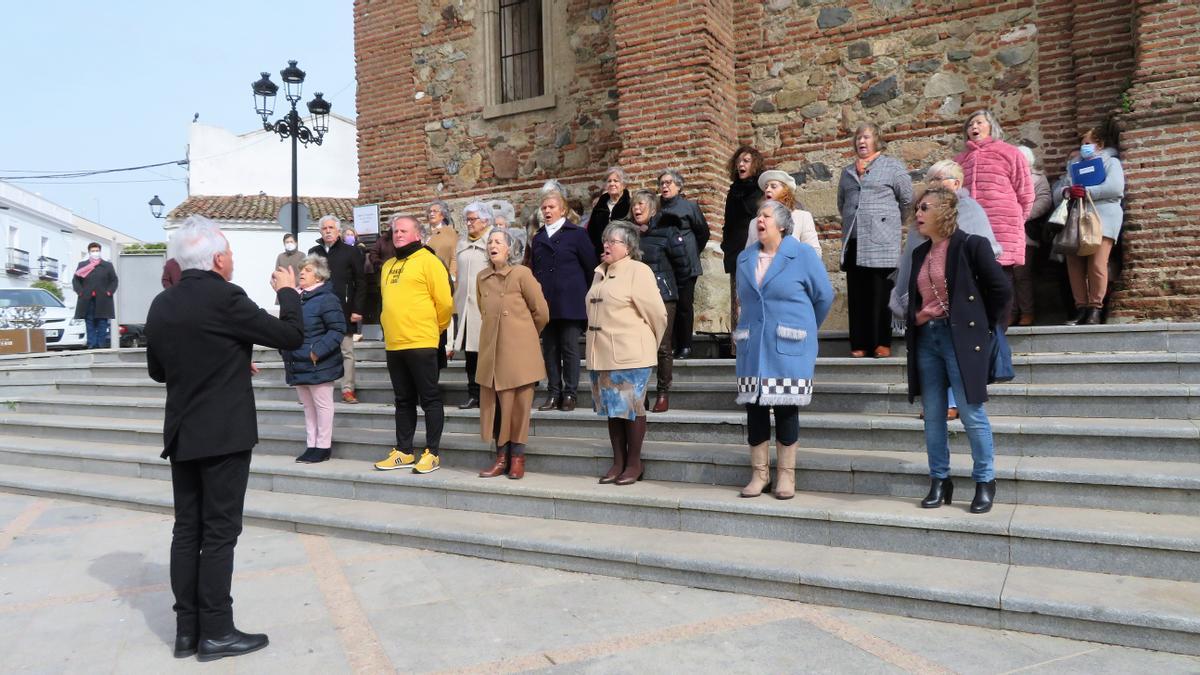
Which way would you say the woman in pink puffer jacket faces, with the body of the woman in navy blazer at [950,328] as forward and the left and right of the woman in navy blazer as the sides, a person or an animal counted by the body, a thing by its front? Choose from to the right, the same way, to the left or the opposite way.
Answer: the same way

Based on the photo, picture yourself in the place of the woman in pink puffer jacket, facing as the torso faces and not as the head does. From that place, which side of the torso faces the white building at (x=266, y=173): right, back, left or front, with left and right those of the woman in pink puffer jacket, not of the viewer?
right

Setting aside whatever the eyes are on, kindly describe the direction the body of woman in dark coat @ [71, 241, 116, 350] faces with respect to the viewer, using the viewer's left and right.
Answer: facing the viewer

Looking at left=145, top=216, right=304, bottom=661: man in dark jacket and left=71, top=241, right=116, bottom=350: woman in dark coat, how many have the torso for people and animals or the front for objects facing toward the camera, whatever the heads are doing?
1

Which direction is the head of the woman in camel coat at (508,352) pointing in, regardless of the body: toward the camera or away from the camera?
toward the camera

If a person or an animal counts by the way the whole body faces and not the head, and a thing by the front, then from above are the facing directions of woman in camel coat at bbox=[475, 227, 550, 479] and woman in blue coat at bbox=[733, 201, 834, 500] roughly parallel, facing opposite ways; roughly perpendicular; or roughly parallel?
roughly parallel

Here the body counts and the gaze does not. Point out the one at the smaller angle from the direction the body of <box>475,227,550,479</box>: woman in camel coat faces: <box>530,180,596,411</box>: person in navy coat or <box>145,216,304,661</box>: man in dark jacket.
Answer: the man in dark jacket

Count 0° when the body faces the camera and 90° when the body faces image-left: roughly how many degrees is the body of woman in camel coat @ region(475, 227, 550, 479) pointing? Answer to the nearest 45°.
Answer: approximately 45°

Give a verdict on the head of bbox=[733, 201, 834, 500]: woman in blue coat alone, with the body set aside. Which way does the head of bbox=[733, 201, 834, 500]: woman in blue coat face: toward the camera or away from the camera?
toward the camera

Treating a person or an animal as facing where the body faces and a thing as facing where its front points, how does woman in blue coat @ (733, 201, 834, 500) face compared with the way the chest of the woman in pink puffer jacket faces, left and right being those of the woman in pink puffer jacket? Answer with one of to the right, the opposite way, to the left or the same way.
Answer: the same way

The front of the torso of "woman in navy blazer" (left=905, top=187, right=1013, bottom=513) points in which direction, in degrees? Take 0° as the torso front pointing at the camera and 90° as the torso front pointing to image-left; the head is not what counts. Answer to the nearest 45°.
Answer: approximately 45°

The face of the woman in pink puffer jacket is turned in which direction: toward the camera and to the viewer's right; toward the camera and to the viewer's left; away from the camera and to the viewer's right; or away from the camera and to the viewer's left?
toward the camera and to the viewer's left

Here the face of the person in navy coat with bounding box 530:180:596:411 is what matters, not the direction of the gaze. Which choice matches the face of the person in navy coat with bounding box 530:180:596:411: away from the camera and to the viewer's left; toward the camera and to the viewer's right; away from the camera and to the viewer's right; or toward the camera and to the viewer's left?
toward the camera and to the viewer's left

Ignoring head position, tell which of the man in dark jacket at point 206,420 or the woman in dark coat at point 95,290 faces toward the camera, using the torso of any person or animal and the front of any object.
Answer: the woman in dark coat at point 95,290

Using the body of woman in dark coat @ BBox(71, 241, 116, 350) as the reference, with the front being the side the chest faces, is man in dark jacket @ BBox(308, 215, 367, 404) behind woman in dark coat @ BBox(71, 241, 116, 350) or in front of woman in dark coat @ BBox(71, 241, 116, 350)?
in front

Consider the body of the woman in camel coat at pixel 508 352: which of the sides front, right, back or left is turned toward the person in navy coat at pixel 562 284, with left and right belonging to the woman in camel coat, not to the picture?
back

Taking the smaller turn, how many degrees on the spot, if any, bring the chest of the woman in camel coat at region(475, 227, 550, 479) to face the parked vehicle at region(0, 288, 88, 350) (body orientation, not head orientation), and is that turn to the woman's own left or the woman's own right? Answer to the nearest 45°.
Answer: approximately 90° to the woman's own right

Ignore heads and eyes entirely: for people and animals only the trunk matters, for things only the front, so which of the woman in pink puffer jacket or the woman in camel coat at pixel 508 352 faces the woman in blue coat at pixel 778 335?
the woman in pink puffer jacket

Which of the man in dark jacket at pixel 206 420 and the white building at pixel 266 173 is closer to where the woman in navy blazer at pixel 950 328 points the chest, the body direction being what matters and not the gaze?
the man in dark jacket
